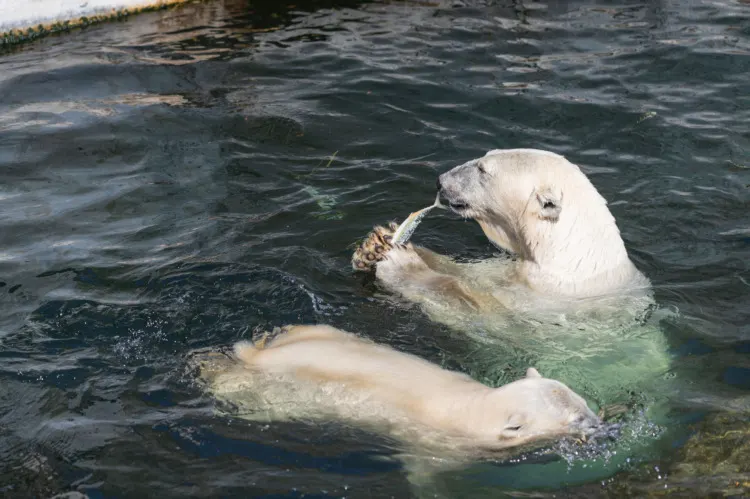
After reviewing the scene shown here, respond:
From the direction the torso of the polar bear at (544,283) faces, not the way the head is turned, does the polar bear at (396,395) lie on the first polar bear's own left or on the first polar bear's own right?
on the first polar bear's own left

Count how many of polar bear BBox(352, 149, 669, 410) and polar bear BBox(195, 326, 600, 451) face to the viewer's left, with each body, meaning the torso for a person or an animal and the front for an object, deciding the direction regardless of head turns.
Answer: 1

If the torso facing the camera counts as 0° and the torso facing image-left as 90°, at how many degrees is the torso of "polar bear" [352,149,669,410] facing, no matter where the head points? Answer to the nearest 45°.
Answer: approximately 90°

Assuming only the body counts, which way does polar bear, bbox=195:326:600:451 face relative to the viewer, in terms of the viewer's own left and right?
facing to the right of the viewer

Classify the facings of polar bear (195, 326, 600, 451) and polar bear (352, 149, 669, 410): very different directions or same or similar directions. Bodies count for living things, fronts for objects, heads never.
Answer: very different directions

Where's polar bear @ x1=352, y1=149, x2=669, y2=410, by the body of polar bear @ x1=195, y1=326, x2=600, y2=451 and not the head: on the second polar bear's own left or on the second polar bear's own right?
on the second polar bear's own left

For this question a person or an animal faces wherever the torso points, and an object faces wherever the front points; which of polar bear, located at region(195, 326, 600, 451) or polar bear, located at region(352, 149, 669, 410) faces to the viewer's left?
polar bear, located at region(352, 149, 669, 410)
